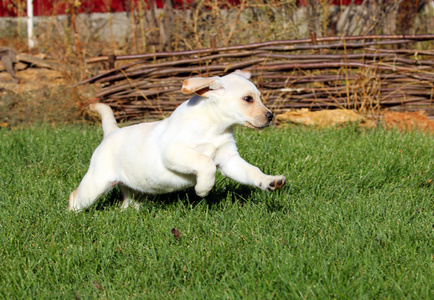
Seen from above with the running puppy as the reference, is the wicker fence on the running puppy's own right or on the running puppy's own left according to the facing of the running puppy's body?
on the running puppy's own left

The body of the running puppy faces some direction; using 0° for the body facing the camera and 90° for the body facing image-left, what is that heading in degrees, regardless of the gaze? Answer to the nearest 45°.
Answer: approximately 270°
